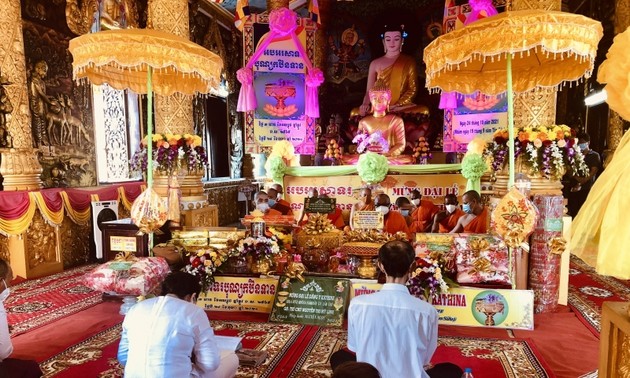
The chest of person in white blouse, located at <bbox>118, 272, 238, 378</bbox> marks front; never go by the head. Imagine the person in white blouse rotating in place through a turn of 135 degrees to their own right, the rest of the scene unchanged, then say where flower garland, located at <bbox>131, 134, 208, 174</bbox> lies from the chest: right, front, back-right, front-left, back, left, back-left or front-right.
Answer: back

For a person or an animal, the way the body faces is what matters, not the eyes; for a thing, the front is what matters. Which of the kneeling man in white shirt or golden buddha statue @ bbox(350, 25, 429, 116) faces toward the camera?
the golden buddha statue

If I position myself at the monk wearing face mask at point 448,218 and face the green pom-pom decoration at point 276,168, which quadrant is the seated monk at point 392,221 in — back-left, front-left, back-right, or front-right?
front-left

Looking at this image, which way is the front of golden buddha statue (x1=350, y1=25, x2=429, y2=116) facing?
toward the camera

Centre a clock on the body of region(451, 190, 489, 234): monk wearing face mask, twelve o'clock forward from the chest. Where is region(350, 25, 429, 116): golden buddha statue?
The golden buddha statue is roughly at 4 o'clock from the monk wearing face mask.

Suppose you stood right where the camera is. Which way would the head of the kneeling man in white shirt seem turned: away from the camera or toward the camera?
away from the camera

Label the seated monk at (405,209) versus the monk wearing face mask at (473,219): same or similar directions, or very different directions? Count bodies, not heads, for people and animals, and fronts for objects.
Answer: same or similar directions

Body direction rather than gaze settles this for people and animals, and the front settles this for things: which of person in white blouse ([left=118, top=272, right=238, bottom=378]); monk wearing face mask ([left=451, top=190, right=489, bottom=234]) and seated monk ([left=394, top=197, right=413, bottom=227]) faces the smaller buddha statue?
the person in white blouse

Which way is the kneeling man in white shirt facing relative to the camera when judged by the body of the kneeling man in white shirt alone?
away from the camera

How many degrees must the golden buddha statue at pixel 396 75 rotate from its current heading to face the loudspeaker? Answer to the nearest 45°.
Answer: approximately 45° to its right

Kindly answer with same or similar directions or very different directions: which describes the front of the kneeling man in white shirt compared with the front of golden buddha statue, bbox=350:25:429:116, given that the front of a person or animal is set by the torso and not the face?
very different directions

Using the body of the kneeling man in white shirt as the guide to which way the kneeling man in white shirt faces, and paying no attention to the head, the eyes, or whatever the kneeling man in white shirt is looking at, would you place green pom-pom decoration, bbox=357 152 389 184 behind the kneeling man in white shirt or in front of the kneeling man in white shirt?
in front

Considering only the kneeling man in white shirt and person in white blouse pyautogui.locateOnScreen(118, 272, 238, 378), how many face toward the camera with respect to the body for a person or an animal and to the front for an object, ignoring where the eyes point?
0

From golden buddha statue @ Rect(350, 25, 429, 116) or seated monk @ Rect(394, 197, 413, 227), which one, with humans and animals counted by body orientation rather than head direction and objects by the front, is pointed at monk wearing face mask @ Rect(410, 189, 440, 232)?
the golden buddha statue

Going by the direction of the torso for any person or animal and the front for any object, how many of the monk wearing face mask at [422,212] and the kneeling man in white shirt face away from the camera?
1

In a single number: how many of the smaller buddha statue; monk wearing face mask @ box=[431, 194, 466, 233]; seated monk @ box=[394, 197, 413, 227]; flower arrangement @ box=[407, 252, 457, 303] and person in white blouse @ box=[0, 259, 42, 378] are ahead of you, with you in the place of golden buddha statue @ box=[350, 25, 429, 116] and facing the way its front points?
5

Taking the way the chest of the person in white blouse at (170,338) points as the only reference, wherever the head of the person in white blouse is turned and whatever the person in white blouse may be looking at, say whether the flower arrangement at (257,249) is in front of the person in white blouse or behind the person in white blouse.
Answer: in front

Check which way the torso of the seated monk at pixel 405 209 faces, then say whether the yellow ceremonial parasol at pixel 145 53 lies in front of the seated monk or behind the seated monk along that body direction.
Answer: in front
